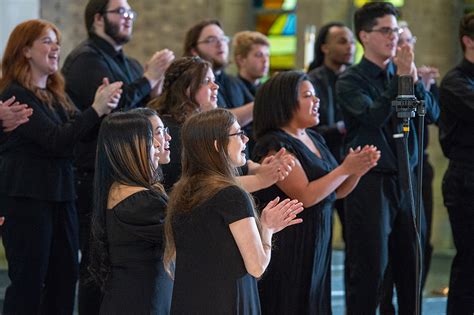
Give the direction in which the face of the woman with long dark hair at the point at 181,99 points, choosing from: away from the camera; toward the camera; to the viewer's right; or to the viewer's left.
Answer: to the viewer's right

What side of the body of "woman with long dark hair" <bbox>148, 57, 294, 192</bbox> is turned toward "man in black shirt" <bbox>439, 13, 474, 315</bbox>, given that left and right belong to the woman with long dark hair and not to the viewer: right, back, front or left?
front

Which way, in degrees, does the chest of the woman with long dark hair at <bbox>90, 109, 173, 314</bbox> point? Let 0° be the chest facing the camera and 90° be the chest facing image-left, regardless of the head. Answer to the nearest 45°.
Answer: approximately 270°

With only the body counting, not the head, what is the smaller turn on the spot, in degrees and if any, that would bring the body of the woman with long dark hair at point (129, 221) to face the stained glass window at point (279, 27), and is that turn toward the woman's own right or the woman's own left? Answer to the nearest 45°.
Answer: approximately 90° to the woman's own left

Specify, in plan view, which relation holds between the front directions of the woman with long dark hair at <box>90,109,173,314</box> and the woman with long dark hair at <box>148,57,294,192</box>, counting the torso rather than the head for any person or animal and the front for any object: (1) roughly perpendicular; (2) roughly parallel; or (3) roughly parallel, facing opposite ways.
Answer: roughly parallel

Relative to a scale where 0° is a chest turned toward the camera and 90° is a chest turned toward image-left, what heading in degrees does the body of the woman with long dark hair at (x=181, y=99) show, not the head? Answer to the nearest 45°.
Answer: approximately 270°

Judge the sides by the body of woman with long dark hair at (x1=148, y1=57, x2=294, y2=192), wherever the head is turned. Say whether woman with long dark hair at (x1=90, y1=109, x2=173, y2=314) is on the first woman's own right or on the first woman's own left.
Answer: on the first woman's own right

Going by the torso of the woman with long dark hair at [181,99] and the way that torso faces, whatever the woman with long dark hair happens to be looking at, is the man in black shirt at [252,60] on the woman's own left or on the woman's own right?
on the woman's own left

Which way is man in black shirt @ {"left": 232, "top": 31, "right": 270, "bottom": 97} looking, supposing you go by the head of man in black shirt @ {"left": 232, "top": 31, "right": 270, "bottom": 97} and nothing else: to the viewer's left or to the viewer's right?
to the viewer's right

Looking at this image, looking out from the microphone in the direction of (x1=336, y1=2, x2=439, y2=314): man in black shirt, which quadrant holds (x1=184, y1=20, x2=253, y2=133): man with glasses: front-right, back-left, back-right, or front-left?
front-left
